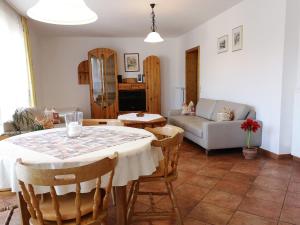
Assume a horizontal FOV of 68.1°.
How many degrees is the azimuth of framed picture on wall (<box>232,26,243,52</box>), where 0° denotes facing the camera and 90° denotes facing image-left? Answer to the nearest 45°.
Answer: approximately 45°

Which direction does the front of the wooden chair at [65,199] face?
away from the camera

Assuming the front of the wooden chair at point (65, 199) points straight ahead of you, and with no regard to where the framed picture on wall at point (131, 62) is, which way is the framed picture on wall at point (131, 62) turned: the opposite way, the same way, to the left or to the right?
the opposite way

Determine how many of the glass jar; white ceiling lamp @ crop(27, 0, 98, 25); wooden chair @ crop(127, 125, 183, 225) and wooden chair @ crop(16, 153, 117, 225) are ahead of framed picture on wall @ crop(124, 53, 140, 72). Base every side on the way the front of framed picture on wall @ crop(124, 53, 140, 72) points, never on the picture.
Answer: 4

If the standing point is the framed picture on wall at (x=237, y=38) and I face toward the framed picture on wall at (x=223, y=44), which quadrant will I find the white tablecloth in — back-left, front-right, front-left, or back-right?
back-left

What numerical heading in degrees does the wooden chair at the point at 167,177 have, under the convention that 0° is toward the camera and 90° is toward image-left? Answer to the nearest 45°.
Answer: approximately 90°

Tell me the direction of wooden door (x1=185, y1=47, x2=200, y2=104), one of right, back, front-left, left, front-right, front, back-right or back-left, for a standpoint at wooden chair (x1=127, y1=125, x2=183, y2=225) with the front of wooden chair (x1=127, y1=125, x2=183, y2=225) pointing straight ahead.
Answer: right

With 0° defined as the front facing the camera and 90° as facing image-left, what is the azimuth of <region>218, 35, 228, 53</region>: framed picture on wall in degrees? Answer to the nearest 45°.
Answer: approximately 45°

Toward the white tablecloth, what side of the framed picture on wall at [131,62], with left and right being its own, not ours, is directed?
front

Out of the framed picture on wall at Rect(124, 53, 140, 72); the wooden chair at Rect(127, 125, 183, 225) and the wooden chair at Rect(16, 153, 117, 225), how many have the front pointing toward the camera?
1

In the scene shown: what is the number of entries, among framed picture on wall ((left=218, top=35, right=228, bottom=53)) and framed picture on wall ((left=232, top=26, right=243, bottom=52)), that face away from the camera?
0
